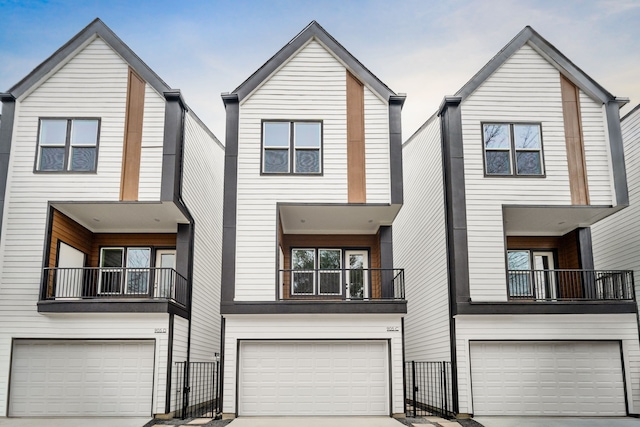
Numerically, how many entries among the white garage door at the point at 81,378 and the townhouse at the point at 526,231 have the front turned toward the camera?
2

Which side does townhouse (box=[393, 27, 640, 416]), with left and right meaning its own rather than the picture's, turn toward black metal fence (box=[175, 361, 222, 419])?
right

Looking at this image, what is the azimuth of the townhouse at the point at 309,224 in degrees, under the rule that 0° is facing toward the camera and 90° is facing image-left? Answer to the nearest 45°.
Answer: approximately 0°

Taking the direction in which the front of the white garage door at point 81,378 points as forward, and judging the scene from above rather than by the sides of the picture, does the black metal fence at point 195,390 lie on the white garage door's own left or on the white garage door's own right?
on the white garage door's own left

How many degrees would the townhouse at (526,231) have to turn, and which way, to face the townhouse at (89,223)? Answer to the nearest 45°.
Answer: approximately 90° to its right

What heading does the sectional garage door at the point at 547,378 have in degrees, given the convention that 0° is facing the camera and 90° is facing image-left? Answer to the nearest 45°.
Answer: approximately 0°

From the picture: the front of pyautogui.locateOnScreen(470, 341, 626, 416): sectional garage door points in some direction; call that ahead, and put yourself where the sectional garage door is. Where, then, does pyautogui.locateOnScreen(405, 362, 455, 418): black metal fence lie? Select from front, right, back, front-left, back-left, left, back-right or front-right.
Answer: right
